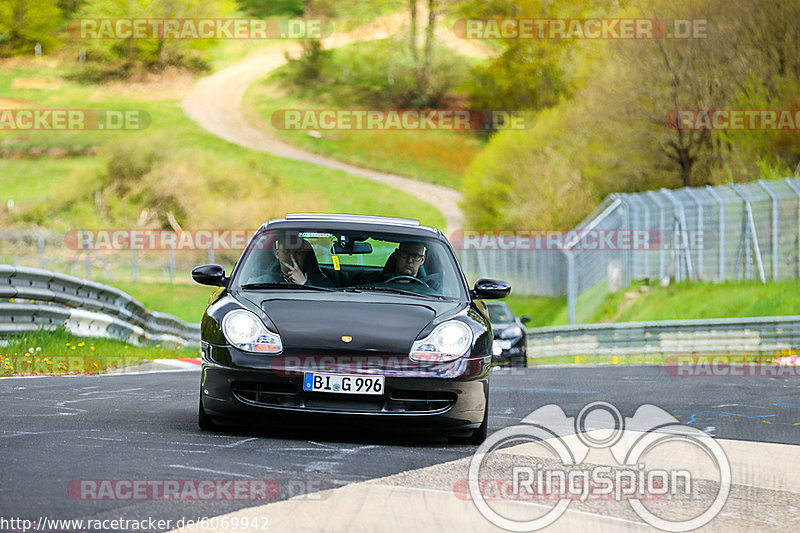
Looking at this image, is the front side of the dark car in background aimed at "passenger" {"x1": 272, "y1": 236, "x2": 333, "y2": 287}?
yes

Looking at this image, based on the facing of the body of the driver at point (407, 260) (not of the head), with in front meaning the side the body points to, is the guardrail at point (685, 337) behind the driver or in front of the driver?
behind

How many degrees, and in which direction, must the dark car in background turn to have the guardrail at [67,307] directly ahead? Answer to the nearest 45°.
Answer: approximately 45° to its right

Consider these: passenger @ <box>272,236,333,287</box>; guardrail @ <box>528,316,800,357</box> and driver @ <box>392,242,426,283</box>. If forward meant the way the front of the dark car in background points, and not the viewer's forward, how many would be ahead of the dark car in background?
2

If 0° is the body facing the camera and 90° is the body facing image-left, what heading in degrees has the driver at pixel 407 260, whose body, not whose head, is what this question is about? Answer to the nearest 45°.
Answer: approximately 0°

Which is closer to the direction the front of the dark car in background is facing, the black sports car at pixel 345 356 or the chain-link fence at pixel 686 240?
the black sports car

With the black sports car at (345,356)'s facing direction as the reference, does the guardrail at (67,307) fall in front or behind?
behind

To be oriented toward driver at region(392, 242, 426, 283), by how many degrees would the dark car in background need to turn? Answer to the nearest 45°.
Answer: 0° — it already faces them

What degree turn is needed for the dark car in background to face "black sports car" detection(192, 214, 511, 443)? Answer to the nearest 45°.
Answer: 0° — it already faces it

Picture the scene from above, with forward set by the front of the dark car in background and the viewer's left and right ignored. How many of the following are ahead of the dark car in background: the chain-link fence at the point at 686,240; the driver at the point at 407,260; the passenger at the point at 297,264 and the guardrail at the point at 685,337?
2

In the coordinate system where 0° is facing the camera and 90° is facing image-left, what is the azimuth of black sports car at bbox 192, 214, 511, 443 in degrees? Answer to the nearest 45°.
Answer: approximately 0°
